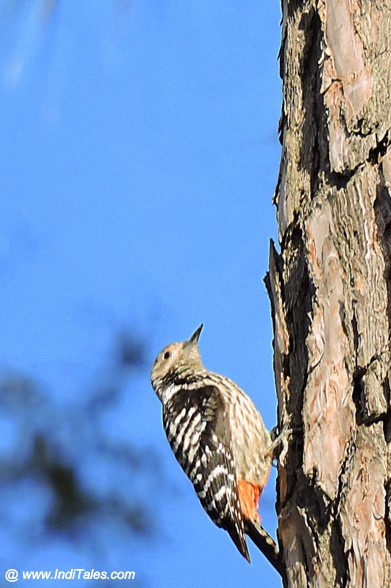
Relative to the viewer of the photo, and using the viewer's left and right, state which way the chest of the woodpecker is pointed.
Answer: facing to the right of the viewer
